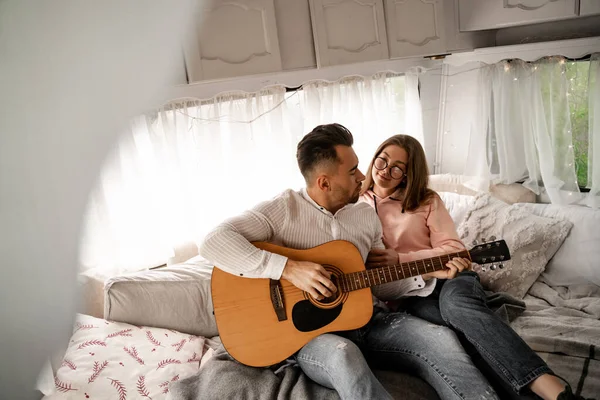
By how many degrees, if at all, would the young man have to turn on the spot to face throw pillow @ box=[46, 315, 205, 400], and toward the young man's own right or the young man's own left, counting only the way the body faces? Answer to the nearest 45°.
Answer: approximately 90° to the young man's own right

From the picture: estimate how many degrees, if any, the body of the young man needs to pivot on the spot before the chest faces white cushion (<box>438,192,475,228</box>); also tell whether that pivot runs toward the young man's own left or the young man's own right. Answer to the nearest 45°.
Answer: approximately 135° to the young man's own left

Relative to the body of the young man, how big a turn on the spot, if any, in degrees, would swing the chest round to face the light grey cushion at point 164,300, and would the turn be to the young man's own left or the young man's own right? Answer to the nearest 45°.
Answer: approximately 90° to the young man's own right

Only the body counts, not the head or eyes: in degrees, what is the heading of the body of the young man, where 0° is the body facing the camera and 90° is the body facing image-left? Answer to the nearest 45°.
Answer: approximately 0°

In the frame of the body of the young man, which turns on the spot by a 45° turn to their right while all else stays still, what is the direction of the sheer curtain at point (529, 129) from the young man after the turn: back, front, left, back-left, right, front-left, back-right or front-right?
back

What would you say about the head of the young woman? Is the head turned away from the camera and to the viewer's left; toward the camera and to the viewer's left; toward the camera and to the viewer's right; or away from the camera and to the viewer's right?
toward the camera and to the viewer's left

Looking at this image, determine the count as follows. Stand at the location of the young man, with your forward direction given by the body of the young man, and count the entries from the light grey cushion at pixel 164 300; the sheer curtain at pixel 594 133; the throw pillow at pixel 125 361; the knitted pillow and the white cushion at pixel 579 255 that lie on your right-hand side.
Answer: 2

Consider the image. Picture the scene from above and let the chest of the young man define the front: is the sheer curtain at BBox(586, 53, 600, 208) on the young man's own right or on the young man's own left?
on the young man's own left

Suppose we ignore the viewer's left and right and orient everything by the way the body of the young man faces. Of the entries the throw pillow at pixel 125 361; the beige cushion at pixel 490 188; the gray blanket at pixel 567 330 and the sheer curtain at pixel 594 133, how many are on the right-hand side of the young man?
1

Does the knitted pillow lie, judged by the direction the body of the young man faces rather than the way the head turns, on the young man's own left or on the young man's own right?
on the young man's own left

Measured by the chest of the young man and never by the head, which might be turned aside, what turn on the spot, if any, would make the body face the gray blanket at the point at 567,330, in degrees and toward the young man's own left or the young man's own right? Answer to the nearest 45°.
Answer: approximately 90° to the young man's own left

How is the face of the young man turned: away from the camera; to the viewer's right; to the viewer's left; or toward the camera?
to the viewer's right
